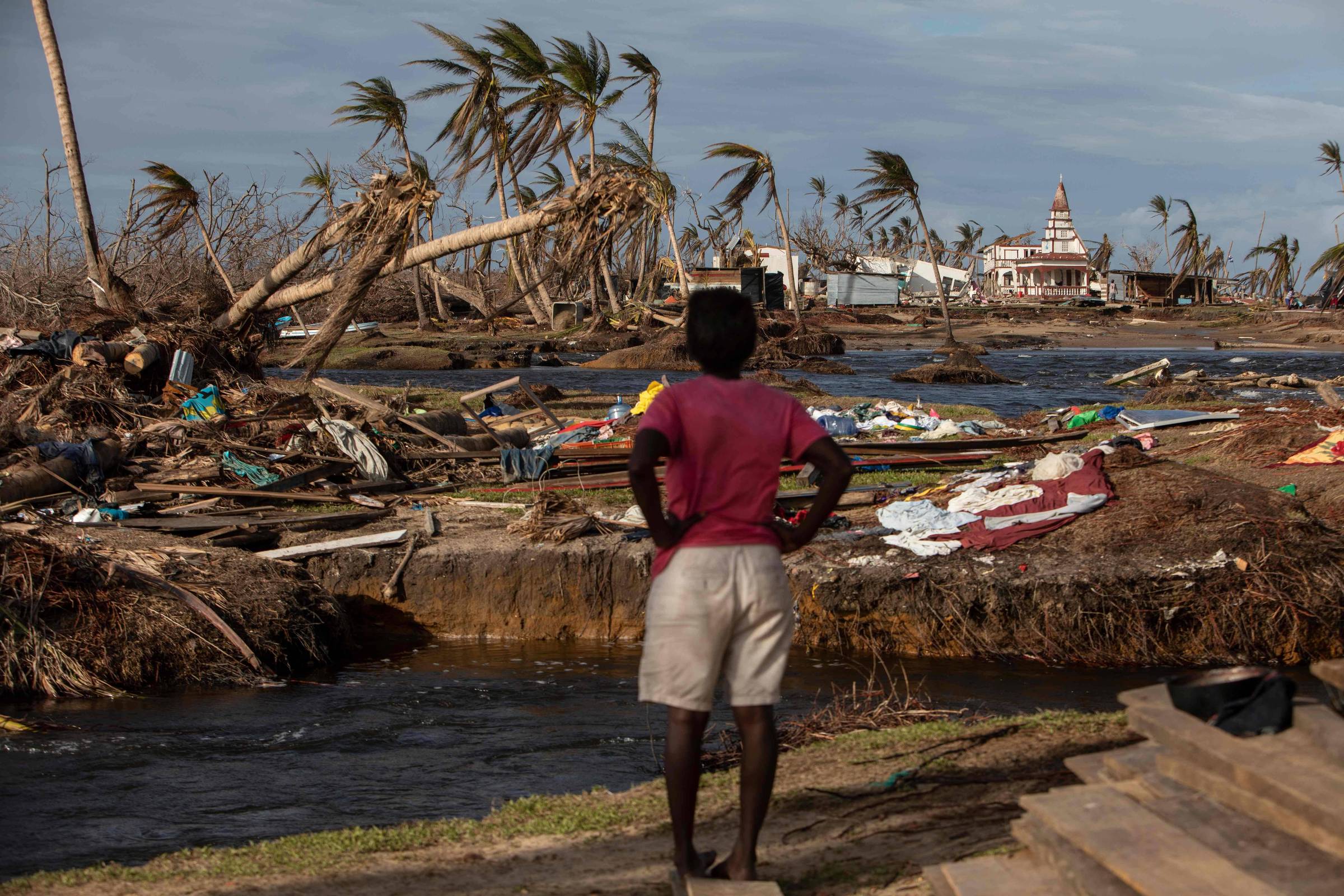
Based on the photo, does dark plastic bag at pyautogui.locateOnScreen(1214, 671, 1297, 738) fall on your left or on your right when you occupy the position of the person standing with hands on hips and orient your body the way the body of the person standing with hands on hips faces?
on your right

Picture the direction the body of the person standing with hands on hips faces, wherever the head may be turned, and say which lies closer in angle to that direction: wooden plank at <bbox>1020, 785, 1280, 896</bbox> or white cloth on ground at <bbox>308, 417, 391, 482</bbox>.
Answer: the white cloth on ground

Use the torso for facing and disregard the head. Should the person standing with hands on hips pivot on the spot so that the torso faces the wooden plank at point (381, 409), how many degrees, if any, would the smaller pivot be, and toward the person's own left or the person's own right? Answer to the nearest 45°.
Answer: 0° — they already face it

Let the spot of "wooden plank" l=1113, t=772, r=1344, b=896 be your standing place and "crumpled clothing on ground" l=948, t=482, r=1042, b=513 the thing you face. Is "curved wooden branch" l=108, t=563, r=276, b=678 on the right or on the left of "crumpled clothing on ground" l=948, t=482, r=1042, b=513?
left

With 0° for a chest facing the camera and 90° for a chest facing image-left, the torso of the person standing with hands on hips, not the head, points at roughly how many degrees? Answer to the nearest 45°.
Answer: approximately 180°

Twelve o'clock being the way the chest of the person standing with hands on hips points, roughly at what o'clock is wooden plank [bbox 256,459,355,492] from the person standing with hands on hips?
The wooden plank is roughly at 11 o'clock from the person standing with hands on hips.

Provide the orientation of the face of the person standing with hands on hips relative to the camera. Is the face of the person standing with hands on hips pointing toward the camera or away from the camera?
away from the camera

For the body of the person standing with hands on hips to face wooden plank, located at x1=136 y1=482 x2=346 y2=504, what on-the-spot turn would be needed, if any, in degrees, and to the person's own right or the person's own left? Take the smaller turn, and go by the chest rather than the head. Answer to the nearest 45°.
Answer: approximately 45° to the person's own left

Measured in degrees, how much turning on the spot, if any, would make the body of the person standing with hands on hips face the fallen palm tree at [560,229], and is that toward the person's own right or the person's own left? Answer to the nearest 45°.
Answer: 0° — they already face it

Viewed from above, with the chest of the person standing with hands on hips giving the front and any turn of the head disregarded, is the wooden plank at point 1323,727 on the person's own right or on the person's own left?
on the person's own right
